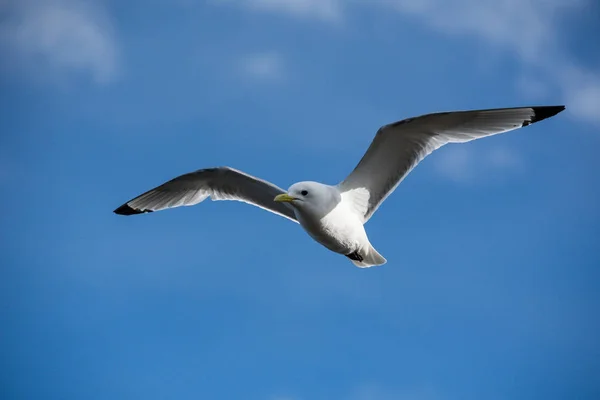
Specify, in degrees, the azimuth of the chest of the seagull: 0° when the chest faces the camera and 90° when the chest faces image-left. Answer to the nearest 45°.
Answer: approximately 45°
